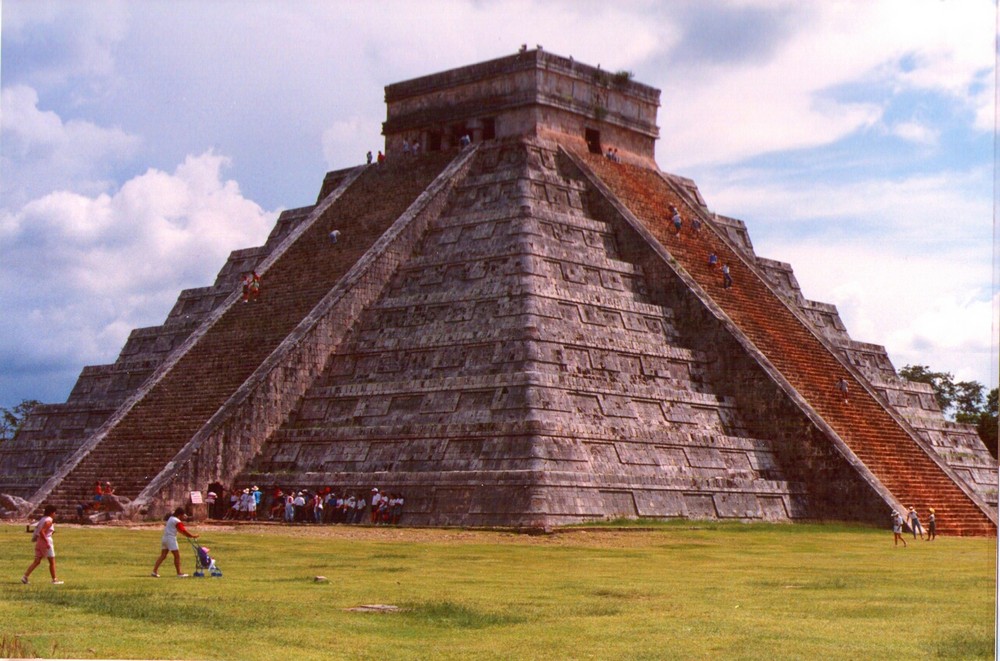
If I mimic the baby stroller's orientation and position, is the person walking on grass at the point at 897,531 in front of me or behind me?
in front

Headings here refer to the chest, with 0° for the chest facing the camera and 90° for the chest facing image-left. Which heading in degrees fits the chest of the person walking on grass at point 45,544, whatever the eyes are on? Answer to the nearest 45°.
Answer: approximately 270°

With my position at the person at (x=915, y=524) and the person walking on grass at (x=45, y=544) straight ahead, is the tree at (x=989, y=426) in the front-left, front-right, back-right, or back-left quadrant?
back-right

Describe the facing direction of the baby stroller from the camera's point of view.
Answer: facing to the right of the viewer

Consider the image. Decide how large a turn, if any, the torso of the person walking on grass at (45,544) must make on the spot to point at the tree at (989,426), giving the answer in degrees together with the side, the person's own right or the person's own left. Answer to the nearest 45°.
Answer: approximately 45° to the person's own left

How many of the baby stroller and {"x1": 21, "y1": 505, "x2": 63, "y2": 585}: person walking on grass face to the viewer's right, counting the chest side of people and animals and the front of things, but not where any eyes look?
2

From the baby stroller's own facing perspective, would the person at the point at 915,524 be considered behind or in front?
in front

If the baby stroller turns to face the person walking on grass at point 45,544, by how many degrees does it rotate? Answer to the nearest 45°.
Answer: approximately 135° to its right
